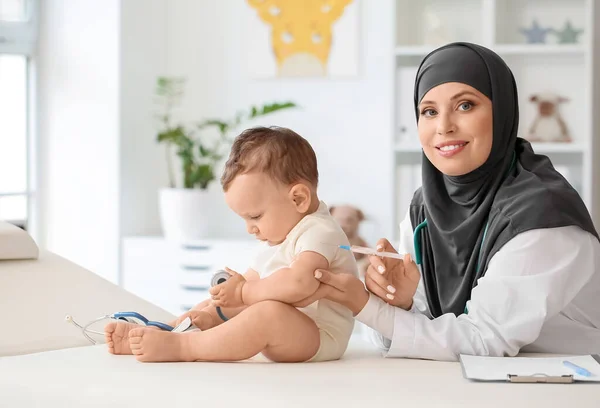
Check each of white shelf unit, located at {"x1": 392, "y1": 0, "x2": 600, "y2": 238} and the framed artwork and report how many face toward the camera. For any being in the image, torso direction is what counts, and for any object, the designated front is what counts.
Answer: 2

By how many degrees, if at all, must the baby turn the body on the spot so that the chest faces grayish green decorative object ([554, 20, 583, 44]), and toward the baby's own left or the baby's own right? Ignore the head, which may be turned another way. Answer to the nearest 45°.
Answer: approximately 135° to the baby's own right

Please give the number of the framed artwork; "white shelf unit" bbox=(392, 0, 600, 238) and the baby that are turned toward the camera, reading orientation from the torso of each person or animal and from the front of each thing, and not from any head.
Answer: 2

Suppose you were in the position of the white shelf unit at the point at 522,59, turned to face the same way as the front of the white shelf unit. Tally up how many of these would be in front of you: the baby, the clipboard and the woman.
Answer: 3

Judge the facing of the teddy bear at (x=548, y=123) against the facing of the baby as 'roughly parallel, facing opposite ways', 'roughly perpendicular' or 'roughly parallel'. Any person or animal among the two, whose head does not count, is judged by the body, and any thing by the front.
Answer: roughly perpendicular

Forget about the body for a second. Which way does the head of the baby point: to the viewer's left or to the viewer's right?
to the viewer's left

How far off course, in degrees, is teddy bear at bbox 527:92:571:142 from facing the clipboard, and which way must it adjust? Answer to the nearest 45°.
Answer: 0° — it already faces it

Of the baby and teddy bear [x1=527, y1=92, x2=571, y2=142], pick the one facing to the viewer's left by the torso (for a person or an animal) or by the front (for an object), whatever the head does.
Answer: the baby

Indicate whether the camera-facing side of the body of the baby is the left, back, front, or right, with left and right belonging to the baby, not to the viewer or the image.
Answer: left

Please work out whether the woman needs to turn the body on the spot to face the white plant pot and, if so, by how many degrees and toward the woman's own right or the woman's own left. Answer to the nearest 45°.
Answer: approximately 90° to the woman's own right

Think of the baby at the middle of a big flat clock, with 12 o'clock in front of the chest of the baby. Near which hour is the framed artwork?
The framed artwork is roughly at 3 o'clock from the baby.
